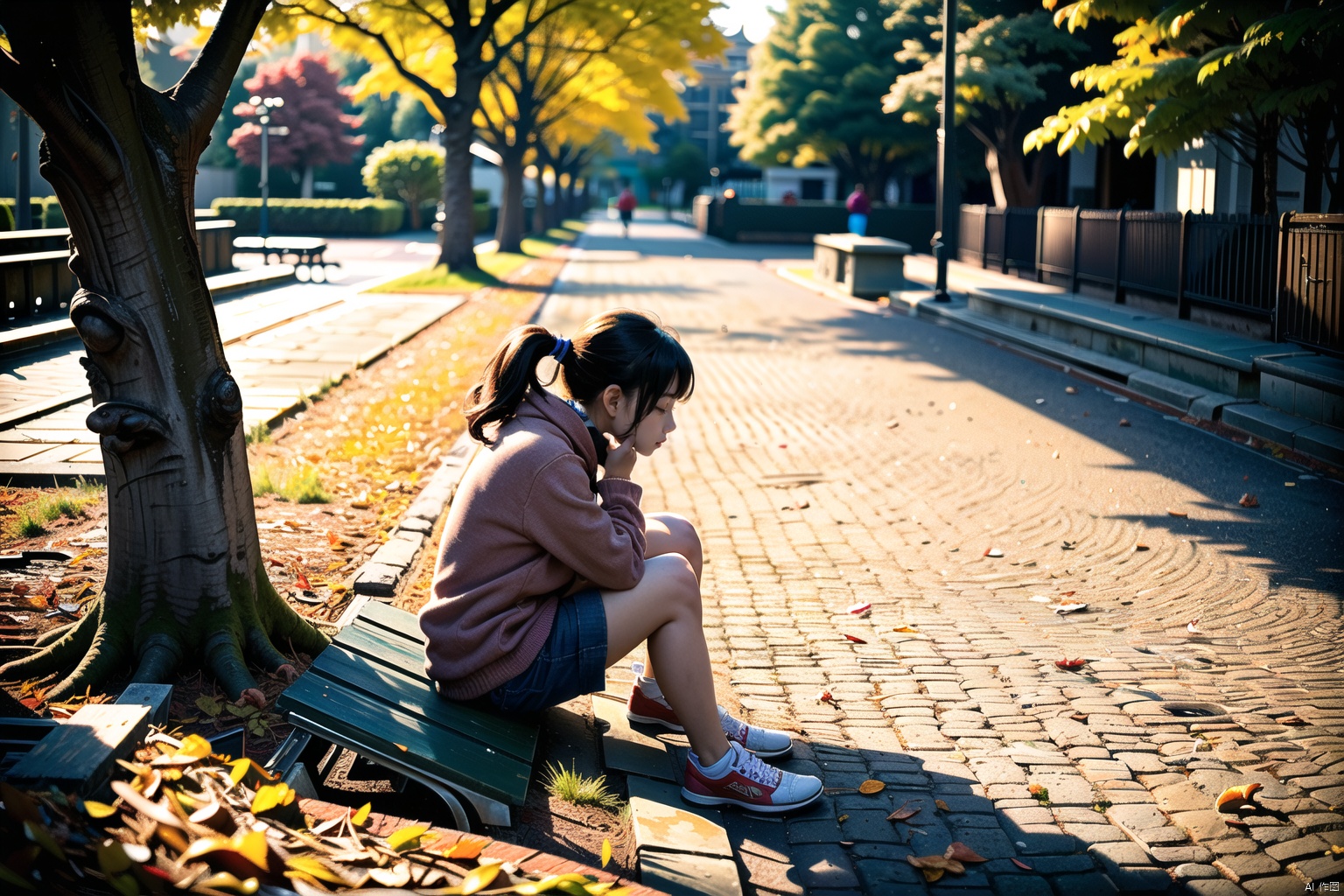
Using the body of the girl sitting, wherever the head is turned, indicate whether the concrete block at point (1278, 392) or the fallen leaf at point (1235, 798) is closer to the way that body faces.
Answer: the fallen leaf

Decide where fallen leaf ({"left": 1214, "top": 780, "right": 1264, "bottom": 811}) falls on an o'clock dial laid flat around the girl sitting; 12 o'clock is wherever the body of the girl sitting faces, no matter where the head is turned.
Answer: The fallen leaf is roughly at 12 o'clock from the girl sitting.

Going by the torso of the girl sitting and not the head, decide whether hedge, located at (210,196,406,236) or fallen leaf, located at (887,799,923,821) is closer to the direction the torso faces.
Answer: the fallen leaf

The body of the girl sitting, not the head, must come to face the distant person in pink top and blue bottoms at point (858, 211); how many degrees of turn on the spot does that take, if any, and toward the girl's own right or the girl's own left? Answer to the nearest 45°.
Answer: approximately 90° to the girl's own left

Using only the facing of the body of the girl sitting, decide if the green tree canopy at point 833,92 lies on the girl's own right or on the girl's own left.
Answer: on the girl's own left

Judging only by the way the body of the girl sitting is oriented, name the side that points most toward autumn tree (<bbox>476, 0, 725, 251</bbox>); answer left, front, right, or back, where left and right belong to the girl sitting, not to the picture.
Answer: left

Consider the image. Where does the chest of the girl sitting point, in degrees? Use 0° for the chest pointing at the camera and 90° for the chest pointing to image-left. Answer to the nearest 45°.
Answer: approximately 270°

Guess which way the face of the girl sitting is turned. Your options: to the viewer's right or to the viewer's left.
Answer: to the viewer's right

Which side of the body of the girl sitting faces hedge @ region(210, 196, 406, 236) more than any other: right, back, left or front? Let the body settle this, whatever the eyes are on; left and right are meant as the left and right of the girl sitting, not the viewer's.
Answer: left
